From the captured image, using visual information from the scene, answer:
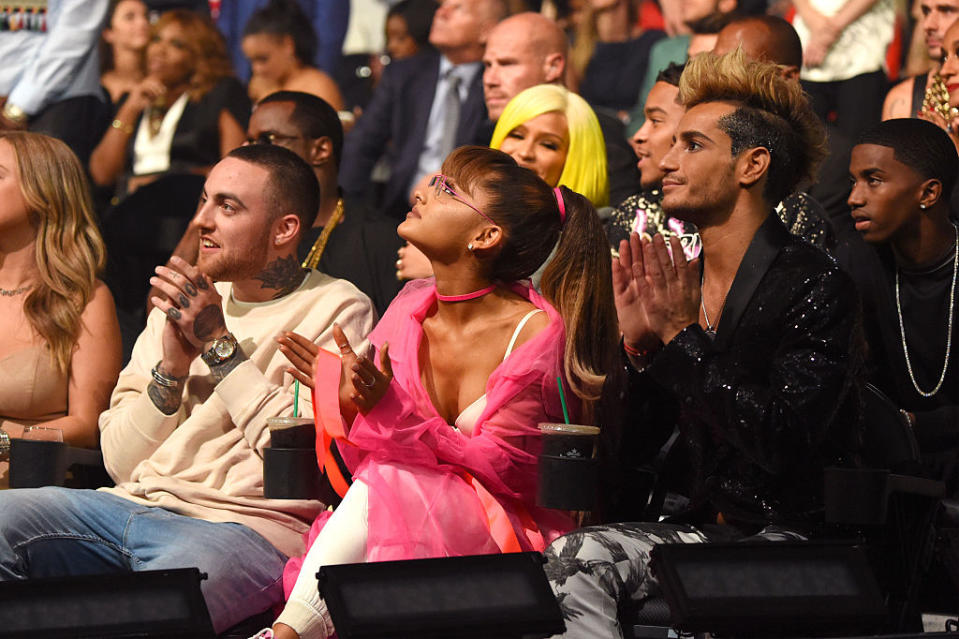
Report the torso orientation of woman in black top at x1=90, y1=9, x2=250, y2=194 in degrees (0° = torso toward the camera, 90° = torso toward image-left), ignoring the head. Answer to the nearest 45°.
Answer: approximately 45°

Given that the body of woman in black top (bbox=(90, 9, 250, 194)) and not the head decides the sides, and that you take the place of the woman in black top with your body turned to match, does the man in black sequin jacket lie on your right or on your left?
on your left

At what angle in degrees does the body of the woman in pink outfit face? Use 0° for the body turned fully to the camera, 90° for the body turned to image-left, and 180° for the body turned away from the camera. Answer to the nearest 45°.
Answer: approximately 45°

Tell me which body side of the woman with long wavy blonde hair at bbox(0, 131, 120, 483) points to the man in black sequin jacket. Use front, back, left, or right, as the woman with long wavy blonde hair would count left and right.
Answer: left

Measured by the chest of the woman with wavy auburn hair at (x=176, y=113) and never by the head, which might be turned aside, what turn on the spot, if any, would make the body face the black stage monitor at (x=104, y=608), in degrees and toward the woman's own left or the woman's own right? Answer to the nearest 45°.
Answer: approximately 45° to the woman's own left

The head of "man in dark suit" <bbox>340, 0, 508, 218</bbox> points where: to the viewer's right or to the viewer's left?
to the viewer's left

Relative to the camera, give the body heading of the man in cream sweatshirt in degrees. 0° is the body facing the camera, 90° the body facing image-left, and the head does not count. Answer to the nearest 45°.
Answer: approximately 45°
